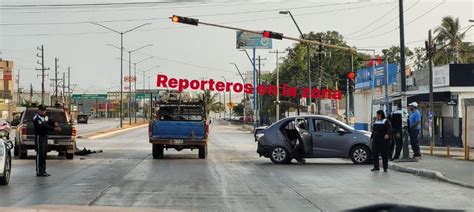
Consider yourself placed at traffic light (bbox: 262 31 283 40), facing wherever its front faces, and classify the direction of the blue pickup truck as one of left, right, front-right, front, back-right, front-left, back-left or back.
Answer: front-right

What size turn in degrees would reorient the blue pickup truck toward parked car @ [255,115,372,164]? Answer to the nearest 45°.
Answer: approximately 135° to its right

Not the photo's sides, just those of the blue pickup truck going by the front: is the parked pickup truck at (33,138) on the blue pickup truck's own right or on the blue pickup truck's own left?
on the blue pickup truck's own left

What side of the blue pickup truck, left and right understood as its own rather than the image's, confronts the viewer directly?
back

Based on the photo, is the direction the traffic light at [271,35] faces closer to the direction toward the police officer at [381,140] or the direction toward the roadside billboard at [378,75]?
the police officer

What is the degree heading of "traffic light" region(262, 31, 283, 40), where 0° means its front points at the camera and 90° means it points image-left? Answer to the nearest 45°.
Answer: approximately 0°

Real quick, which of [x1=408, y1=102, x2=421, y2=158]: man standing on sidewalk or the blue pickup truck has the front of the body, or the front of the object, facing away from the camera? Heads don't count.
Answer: the blue pickup truck

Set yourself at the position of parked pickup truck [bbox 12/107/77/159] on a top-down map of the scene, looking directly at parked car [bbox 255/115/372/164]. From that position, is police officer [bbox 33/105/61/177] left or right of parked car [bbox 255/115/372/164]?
right
